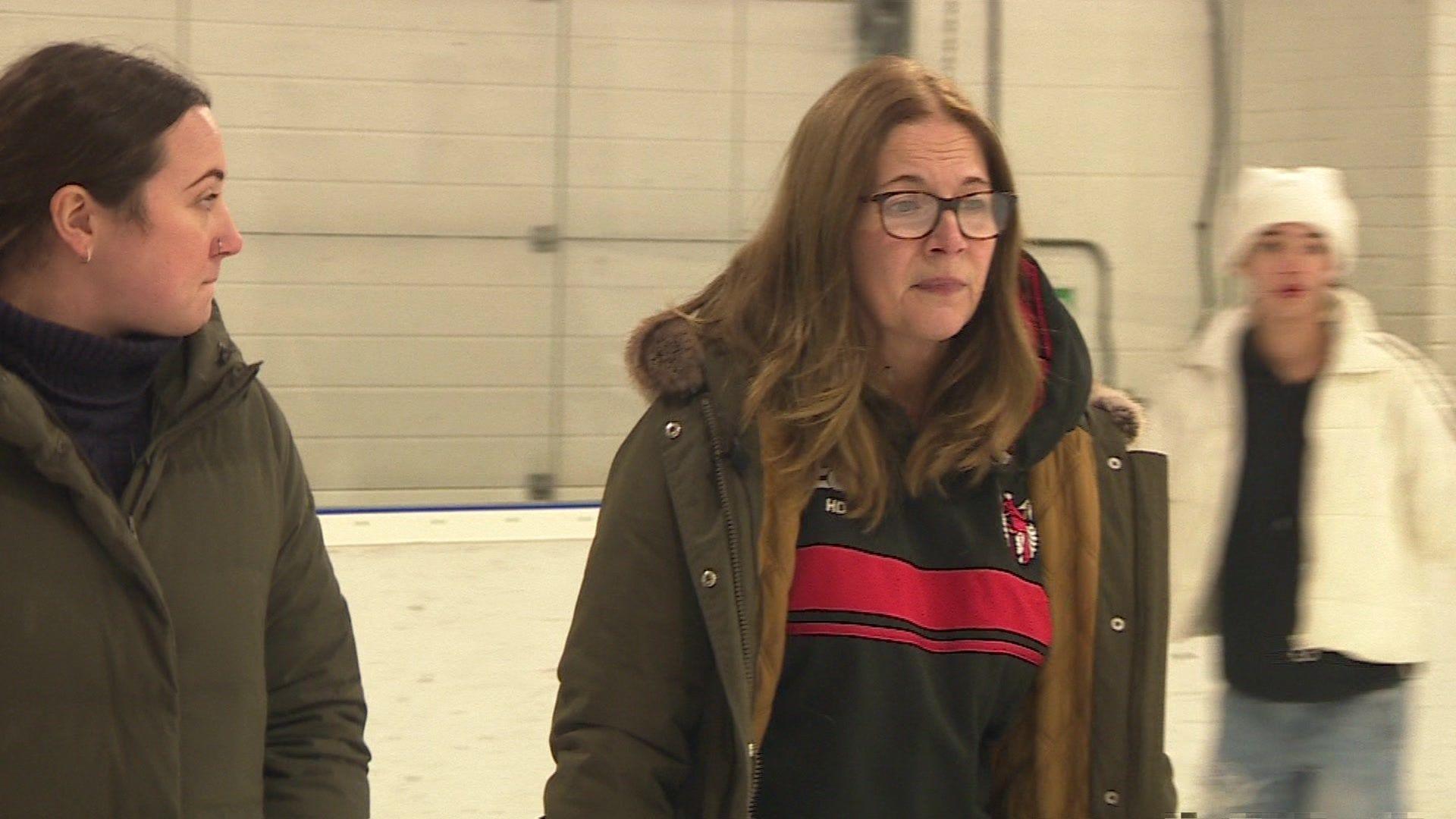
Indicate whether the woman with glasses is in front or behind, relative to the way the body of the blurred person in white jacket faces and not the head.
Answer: in front

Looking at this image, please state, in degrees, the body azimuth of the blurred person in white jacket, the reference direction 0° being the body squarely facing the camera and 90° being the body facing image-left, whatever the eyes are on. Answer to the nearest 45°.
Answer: approximately 0°

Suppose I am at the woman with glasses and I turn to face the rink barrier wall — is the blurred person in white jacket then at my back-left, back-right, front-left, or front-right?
front-right

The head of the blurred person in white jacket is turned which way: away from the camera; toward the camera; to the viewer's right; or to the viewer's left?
toward the camera

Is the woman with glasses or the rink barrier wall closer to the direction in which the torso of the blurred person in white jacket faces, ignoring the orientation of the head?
the woman with glasses

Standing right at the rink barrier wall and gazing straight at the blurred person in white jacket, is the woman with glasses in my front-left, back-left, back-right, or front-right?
front-right
